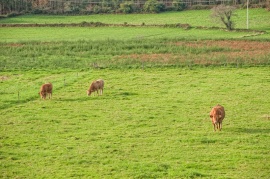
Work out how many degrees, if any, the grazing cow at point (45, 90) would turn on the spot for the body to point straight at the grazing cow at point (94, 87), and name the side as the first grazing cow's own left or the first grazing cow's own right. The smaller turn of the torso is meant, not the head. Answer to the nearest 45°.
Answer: approximately 135° to the first grazing cow's own left

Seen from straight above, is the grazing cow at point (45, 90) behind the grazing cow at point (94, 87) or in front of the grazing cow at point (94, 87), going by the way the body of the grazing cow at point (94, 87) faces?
in front

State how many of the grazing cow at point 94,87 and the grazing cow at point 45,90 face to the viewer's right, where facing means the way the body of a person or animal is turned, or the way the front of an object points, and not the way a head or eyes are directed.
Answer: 0

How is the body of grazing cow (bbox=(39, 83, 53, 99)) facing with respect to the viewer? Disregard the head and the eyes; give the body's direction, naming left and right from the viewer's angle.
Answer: facing the viewer and to the left of the viewer
